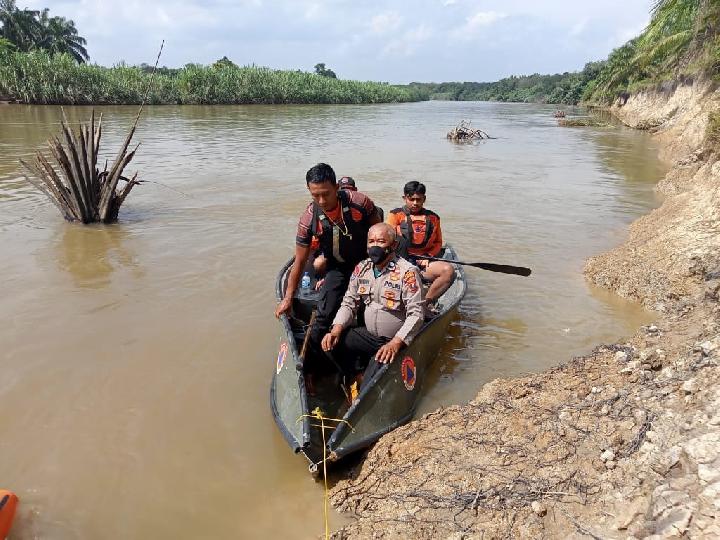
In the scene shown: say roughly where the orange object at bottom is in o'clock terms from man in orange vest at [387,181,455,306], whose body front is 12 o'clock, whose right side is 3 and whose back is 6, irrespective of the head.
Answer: The orange object at bottom is roughly at 1 o'clock from the man in orange vest.

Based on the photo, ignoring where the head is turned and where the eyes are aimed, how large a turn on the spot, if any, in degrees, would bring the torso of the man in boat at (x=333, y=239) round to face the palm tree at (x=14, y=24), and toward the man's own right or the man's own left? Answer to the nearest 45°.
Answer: approximately 90° to the man's own right

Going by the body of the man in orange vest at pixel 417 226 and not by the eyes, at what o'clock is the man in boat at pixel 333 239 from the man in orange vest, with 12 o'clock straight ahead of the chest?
The man in boat is roughly at 1 o'clock from the man in orange vest.

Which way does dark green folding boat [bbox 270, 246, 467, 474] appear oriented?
toward the camera

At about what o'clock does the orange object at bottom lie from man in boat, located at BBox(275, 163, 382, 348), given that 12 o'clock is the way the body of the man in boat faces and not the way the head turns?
The orange object at bottom is roughly at 12 o'clock from the man in boat.

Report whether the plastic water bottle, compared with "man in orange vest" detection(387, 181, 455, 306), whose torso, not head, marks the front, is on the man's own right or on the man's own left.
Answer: on the man's own right

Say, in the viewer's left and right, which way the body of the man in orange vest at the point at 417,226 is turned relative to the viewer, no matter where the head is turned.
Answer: facing the viewer

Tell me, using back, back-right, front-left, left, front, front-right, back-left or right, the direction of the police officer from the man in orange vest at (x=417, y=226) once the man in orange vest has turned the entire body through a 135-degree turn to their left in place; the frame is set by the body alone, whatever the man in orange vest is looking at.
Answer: back-right

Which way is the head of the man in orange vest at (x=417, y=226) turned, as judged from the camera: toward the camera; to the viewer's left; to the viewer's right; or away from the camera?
toward the camera
